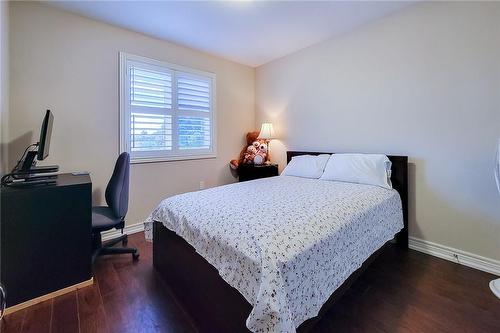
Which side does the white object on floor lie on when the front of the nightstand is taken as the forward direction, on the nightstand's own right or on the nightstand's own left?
on the nightstand's own left

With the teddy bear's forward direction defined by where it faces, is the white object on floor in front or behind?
in front

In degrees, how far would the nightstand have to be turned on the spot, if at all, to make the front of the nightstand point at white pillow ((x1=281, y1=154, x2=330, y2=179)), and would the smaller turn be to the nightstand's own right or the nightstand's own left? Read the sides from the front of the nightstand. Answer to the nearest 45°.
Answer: approximately 90° to the nightstand's own left

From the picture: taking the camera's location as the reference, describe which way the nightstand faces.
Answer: facing the viewer and to the left of the viewer

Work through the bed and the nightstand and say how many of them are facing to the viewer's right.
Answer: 0

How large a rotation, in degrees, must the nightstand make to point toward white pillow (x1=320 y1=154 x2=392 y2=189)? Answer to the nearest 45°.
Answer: approximately 90° to its left

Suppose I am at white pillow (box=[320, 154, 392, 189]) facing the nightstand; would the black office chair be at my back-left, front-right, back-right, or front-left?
front-left

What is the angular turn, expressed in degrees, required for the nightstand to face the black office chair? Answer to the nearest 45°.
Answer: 0° — it already faces it

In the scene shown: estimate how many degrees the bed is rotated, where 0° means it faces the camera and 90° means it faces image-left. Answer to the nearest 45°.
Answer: approximately 45°

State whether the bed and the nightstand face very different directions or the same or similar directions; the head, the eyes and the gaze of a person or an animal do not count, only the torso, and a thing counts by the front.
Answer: same or similar directions

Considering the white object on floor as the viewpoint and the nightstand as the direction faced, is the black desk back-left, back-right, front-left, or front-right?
front-left

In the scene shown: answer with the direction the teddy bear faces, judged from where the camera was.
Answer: facing the viewer and to the right of the viewer

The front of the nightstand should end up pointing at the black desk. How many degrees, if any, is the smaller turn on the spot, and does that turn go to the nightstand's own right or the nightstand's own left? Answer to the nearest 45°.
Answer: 0° — it already faces it

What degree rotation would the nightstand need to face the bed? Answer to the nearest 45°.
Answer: approximately 45° to its left
